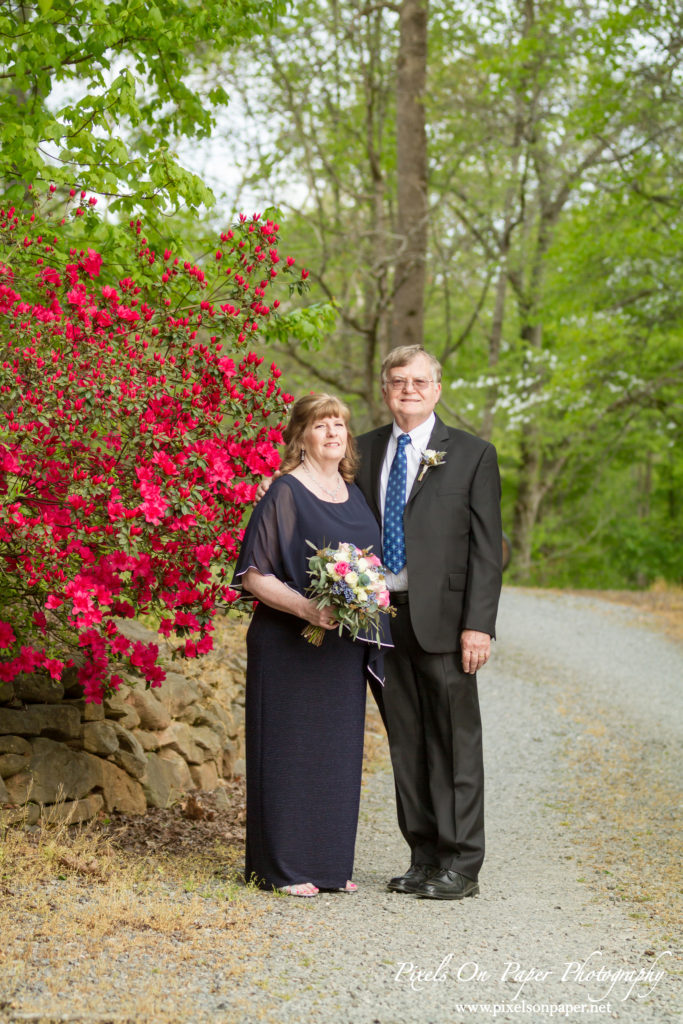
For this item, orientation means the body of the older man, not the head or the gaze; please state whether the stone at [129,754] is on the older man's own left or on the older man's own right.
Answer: on the older man's own right

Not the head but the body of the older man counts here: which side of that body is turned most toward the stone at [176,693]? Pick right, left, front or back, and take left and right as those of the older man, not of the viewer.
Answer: right

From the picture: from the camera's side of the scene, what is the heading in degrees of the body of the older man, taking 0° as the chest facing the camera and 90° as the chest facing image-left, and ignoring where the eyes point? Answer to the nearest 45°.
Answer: approximately 45°

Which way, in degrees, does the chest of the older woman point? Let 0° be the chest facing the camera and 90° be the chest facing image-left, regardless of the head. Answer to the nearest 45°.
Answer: approximately 315°
